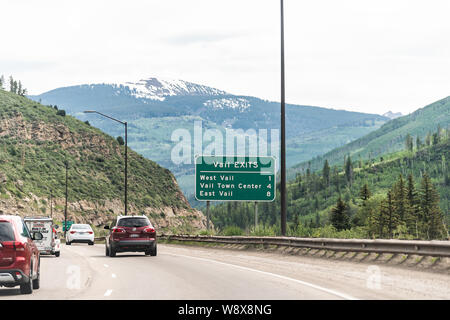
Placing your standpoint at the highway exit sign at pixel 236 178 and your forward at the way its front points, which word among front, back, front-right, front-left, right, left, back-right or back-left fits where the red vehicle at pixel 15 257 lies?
front

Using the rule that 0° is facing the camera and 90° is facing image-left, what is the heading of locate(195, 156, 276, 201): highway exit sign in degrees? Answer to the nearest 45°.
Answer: approximately 0°

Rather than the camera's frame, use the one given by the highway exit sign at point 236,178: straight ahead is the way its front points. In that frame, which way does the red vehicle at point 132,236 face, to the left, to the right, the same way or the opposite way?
the opposite way

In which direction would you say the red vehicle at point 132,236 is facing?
away from the camera

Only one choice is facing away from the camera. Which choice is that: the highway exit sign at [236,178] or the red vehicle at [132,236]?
the red vehicle

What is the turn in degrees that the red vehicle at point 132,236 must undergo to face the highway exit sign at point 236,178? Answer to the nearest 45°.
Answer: approximately 45° to its right

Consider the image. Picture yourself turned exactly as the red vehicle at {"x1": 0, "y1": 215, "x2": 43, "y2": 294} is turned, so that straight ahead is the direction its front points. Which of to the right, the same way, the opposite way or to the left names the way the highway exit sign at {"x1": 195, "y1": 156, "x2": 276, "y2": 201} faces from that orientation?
the opposite way

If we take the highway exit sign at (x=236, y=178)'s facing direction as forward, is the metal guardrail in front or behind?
in front

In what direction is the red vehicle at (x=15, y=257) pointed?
away from the camera

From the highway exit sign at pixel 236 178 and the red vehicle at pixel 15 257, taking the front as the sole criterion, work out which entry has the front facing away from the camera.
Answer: the red vehicle

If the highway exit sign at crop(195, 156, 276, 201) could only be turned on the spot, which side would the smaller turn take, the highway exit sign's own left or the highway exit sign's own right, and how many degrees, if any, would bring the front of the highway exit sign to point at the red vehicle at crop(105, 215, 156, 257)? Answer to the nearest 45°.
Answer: approximately 45° to the highway exit sign's own right

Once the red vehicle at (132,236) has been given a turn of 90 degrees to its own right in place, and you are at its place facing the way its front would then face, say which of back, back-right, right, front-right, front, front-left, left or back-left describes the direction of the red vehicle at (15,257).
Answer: right

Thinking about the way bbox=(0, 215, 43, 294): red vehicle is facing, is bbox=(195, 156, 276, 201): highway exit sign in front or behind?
in front
